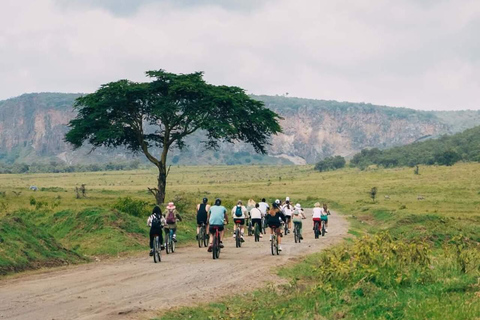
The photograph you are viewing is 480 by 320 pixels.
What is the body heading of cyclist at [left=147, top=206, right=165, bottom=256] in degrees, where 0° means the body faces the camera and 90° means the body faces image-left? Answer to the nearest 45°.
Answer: approximately 180°

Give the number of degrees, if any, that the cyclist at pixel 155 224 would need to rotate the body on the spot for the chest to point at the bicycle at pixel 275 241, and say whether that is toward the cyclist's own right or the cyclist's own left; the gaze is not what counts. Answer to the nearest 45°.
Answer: approximately 90° to the cyclist's own right

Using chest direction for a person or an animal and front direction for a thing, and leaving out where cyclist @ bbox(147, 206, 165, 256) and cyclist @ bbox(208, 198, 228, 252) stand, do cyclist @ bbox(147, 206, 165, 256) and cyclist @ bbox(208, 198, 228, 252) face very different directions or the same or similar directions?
same or similar directions

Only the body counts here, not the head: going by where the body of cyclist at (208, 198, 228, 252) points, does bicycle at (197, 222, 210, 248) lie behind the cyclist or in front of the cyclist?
in front

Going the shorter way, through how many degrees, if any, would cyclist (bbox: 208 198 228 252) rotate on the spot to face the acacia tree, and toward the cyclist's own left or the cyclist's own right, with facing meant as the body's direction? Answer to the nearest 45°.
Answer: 0° — they already face it

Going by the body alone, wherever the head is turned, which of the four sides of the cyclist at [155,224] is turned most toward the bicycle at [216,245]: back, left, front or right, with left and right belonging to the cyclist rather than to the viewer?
right

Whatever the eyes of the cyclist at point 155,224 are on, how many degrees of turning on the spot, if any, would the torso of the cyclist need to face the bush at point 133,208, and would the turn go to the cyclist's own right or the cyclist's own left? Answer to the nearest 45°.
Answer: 0° — they already face it

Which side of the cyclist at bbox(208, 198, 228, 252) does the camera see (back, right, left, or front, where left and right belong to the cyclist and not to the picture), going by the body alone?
back

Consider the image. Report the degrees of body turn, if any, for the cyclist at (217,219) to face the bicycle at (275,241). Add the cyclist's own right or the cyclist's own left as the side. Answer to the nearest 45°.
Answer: approximately 90° to the cyclist's own right

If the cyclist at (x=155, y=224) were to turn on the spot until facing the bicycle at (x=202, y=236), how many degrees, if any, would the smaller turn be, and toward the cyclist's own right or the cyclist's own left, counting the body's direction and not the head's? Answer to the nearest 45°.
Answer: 0° — they already face it

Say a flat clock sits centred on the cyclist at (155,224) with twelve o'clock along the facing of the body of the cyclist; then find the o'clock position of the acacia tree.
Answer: The acacia tree is roughly at 12 o'clock from the cyclist.

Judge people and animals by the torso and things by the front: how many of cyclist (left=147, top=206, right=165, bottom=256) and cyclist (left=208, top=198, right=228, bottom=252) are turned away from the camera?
2

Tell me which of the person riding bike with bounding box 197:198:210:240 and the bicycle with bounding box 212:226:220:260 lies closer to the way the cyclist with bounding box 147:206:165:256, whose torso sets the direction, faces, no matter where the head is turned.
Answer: the person riding bike
